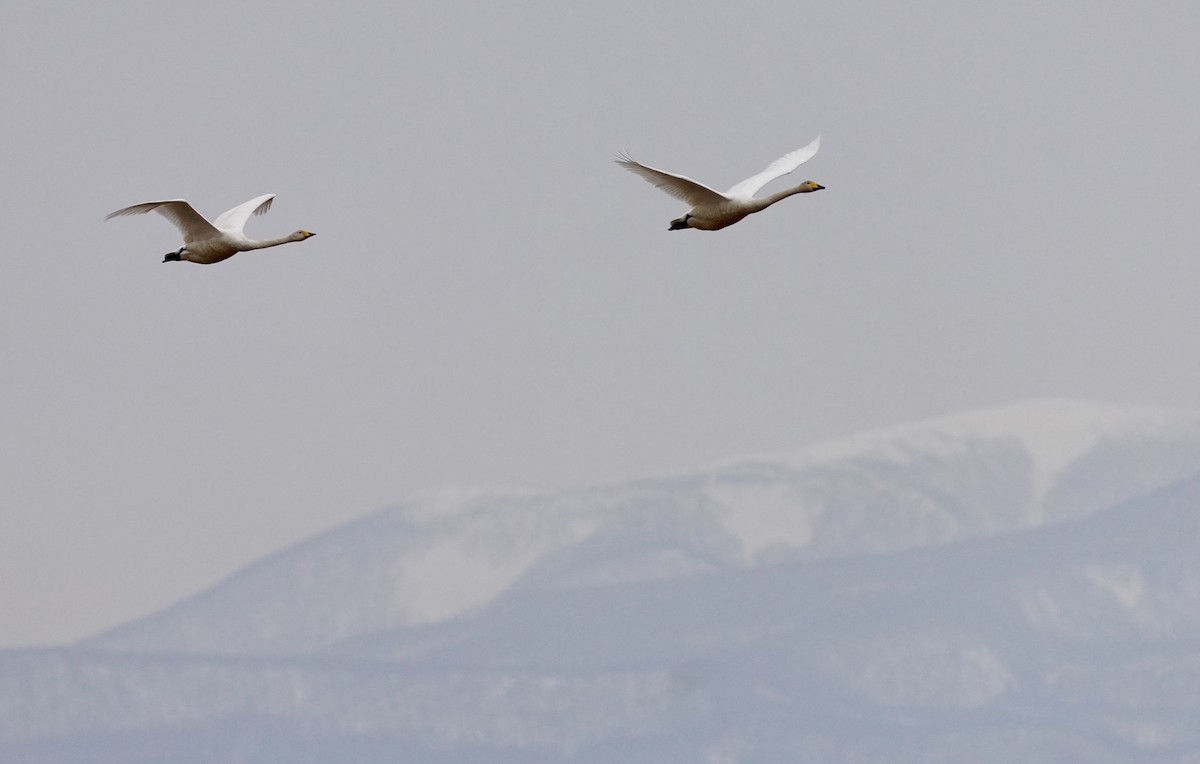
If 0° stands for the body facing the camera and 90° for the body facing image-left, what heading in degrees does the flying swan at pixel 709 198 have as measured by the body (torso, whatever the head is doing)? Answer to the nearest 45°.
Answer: approximately 315°

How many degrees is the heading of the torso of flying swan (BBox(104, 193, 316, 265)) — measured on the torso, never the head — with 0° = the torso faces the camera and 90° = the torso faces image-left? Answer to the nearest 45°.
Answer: approximately 315°

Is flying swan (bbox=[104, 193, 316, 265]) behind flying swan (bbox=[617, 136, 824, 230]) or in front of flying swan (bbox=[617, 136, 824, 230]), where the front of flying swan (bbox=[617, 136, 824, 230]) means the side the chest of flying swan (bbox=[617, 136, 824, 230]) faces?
behind
